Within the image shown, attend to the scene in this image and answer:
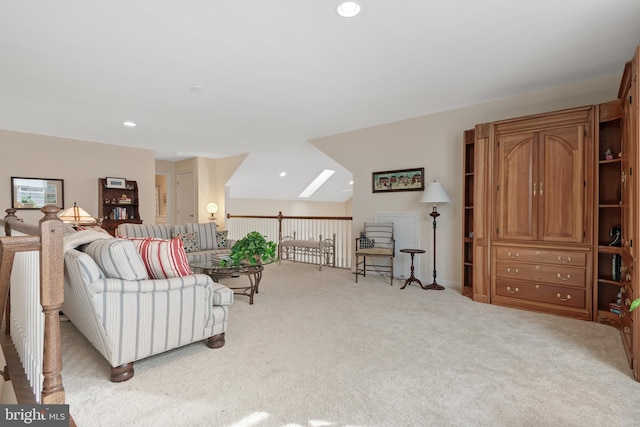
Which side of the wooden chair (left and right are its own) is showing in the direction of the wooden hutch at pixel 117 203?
right

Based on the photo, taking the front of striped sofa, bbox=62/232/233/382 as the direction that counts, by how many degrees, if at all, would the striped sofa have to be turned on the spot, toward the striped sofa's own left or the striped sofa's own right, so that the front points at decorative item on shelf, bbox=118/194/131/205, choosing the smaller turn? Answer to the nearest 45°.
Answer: approximately 45° to the striped sofa's own left

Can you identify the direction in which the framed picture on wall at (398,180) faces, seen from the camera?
facing the viewer and to the left of the viewer

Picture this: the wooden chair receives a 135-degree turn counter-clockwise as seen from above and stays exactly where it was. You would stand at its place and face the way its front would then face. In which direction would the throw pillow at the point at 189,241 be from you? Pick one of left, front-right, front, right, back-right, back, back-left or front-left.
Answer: back-left

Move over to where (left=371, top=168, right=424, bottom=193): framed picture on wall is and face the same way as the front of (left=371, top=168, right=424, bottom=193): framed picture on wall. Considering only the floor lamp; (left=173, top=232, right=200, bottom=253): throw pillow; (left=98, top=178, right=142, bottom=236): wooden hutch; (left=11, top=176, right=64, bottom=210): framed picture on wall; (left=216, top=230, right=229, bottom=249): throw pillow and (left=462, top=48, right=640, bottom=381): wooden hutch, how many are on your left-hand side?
2

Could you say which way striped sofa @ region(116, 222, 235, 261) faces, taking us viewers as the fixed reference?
facing the viewer

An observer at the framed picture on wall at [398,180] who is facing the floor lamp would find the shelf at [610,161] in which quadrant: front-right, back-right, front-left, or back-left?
front-left

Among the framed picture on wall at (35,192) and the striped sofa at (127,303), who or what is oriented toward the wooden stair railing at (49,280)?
the framed picture on wall

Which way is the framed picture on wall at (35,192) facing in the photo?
toward the camera

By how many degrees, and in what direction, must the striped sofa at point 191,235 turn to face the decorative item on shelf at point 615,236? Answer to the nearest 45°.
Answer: approximately 45° to its left

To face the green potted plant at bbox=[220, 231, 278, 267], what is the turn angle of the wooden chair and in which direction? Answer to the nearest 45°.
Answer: approximately 45° to its right

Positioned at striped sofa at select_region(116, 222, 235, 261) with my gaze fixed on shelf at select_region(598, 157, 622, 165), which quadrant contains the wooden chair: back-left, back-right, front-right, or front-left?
front-left

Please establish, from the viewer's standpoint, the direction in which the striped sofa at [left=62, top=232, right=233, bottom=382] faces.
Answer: facing away from the viewer and to the right of the viewer

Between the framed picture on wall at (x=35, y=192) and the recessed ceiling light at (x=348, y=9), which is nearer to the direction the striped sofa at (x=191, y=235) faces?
the recessed ceiling light

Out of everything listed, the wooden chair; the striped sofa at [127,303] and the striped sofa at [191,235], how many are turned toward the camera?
2

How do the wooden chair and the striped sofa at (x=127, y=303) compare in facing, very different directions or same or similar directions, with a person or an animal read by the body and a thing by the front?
very different directions

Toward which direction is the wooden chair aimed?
toward the camera
